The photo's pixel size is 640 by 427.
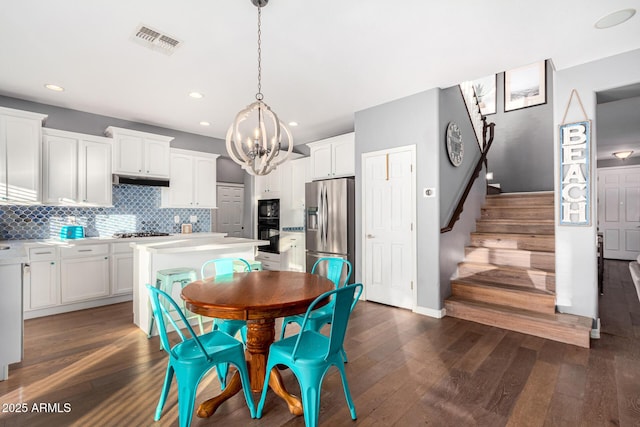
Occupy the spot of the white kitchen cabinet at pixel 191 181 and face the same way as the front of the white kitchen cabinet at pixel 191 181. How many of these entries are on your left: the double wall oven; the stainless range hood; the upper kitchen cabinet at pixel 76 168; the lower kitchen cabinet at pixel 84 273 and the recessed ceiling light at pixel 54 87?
1

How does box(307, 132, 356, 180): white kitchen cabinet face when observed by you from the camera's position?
facing the viewer and to the left of the viewer

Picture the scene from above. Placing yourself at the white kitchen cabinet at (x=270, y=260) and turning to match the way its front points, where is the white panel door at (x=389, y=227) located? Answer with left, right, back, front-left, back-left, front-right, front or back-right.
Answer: left

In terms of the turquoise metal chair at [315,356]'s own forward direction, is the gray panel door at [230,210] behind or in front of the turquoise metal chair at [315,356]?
in front

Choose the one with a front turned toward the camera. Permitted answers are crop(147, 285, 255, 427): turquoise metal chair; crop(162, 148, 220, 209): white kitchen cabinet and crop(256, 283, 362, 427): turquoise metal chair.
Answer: the white kitchen cabinet

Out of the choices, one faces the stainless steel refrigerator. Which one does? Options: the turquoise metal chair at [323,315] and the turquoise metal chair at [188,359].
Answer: the turquoise metal chair at [188,359]

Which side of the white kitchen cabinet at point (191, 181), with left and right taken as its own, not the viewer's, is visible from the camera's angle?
front

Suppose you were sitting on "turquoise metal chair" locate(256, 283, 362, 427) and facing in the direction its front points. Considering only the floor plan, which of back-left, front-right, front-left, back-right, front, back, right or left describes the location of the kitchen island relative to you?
front

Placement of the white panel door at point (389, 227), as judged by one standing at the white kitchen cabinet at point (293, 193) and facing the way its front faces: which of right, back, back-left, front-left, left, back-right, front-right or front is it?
left

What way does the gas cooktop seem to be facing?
toward the camera

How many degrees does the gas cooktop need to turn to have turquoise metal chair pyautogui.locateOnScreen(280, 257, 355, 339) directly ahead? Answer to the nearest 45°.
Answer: approximately 45° to its left

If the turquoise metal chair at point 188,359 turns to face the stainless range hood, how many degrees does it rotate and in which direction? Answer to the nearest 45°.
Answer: approximately 45° to its left

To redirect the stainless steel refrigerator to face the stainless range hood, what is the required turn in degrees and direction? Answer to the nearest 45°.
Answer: approximately 45° to its right

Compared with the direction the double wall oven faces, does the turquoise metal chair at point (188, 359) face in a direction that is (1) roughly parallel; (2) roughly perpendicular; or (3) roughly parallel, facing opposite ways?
roughly parallel, facing opposite ways
